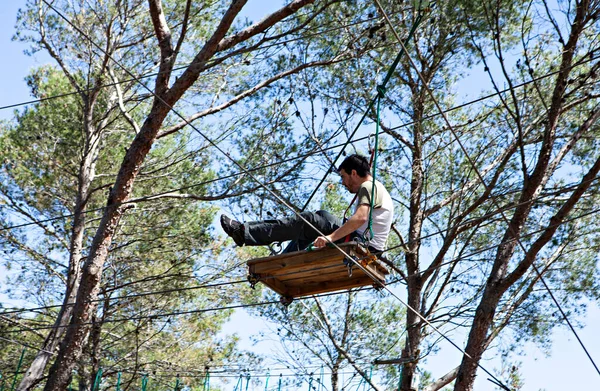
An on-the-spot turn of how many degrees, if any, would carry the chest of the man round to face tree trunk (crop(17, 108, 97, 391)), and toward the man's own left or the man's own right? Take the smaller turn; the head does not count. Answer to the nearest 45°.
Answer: approximately 45° to the man's own right

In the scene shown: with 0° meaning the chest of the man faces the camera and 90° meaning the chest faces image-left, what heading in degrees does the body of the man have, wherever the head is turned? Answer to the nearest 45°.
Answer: approximately 90°

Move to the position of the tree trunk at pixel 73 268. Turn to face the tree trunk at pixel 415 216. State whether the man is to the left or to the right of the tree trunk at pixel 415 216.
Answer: right

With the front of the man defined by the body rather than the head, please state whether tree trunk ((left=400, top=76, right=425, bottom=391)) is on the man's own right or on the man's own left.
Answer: on the man's own right

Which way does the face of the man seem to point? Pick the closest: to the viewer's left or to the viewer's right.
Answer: to the viewer's left
